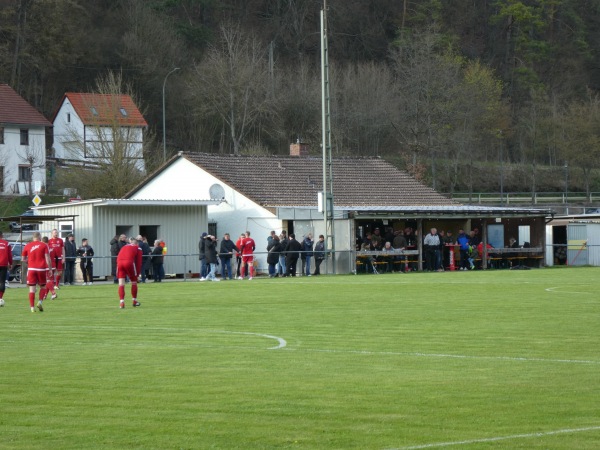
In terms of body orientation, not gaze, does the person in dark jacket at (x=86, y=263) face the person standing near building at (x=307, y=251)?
no

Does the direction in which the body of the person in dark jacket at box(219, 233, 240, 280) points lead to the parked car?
no

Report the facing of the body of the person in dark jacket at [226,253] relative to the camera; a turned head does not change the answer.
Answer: toward the camera

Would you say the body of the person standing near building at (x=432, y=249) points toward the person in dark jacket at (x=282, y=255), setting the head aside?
no

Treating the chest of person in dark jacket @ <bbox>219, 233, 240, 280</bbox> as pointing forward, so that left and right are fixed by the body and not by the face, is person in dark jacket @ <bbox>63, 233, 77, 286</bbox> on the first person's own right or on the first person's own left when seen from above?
on the first person's own right
